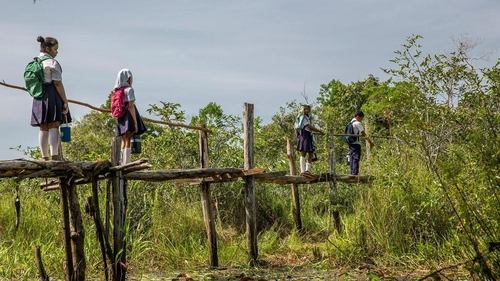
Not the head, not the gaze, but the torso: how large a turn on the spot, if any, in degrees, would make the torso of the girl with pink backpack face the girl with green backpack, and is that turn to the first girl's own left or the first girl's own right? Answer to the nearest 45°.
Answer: approximately 180°

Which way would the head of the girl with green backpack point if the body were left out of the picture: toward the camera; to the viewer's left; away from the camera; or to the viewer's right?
to the viewer's right

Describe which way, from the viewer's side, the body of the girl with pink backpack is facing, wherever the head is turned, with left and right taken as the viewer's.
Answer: facing away from the viewer and to the right of the viewer

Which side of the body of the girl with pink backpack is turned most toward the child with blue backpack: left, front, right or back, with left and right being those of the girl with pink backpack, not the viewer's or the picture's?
front
